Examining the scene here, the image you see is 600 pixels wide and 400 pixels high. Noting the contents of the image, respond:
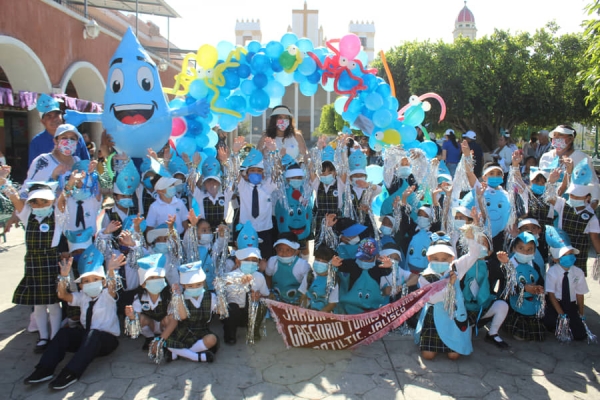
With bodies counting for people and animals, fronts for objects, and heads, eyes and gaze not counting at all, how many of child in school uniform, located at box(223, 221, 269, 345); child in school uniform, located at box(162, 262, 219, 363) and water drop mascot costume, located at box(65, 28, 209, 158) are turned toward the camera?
3

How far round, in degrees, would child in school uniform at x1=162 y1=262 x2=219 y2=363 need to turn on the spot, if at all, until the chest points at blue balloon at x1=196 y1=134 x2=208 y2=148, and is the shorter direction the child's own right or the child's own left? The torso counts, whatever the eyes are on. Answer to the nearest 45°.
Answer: approximately 180°

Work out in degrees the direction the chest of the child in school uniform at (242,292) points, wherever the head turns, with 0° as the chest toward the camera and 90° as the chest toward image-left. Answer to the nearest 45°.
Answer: approximately 0°

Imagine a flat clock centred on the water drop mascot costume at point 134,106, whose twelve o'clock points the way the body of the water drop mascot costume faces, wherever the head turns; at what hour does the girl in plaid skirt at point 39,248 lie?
The girl in plaid skirt is roughly at 1 o'clock from the water drop mascot costume.

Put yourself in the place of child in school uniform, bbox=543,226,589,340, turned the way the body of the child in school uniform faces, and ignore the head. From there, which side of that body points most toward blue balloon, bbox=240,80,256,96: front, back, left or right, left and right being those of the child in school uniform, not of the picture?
right

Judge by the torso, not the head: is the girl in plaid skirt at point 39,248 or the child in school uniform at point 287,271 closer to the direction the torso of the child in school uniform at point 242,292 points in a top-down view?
the girl in plaid skirt

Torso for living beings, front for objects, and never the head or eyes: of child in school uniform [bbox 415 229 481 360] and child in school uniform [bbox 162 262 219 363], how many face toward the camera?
2

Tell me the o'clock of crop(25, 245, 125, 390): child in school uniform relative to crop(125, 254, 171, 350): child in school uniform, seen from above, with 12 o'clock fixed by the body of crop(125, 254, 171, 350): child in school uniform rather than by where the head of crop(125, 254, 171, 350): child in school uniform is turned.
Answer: crop(25, 245, 125, 390): child in school uniform is roughly at 3 o'clock from crop(125, 254, 171, 350): child in school uniform.

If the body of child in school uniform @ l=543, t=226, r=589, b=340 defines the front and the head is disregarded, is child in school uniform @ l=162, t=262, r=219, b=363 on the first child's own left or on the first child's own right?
on the first child's own right

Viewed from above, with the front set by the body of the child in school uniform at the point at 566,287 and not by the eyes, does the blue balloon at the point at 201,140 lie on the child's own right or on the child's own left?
on the child's own right
